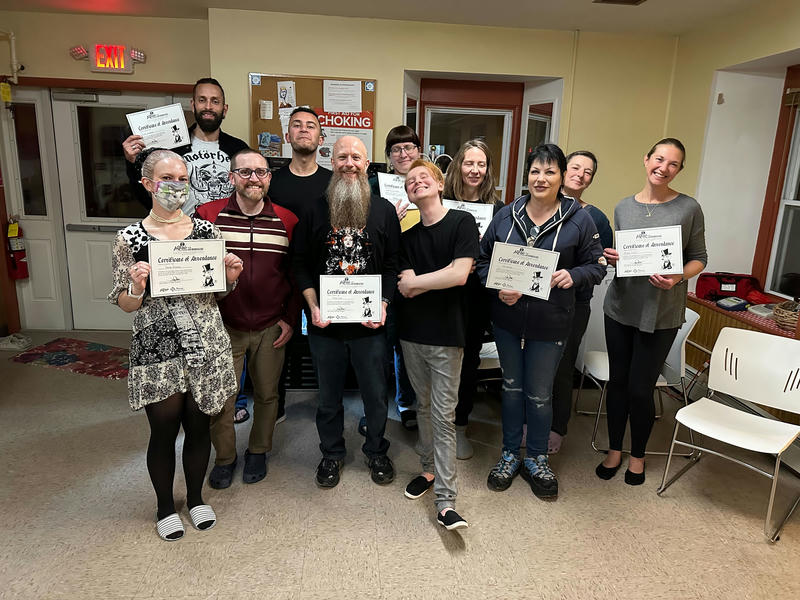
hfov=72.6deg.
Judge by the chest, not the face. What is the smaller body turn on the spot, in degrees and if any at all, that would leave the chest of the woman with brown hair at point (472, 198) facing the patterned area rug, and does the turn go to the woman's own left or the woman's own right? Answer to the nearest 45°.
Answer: approximately 90° to the woman's own right

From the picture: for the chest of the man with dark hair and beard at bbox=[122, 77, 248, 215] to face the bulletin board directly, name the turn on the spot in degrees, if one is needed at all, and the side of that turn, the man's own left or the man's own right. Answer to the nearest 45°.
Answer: approximately 135° to the man's own left

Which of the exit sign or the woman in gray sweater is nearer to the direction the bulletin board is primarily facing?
the woman in gray sweater

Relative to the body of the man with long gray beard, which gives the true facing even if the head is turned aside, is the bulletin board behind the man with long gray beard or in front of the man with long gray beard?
behind

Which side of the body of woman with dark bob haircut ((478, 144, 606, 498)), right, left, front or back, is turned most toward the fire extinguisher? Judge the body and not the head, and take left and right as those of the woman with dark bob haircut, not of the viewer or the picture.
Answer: right

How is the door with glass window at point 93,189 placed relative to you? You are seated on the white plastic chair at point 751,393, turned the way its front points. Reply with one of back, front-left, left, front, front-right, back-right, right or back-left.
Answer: front-right

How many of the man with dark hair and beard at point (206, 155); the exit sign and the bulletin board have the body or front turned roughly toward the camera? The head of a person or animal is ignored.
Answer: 3

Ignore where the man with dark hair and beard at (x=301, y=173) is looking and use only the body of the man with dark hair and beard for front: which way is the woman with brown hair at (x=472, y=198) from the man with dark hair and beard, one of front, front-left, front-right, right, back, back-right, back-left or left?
left

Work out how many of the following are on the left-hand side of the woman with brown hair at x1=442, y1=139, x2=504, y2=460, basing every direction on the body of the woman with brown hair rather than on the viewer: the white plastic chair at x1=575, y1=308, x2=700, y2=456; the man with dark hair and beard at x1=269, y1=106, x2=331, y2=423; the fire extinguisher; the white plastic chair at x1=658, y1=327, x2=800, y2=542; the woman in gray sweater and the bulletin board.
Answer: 3
